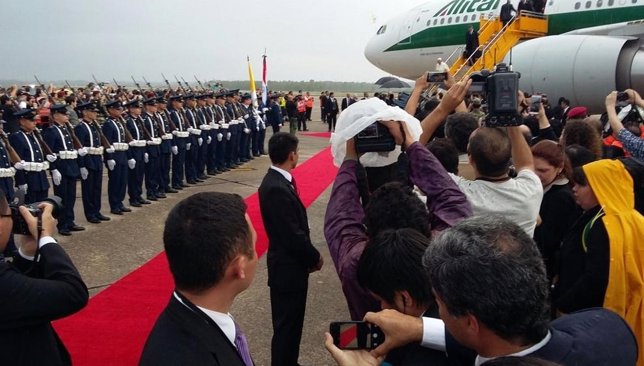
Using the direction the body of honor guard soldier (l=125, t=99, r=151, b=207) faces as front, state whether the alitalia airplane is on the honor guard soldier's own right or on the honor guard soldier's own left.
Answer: on the honor guard soldier's own left

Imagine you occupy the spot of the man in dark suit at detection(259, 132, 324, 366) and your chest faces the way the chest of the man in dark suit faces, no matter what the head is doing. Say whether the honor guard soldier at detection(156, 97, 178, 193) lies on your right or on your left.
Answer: on your left

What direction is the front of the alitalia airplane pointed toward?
to the viewer's left

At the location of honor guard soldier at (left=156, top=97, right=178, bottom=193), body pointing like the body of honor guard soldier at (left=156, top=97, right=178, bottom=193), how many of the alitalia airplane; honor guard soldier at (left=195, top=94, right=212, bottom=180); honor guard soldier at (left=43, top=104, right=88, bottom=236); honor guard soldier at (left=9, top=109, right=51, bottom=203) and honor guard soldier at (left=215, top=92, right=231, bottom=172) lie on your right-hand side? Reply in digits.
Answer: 2

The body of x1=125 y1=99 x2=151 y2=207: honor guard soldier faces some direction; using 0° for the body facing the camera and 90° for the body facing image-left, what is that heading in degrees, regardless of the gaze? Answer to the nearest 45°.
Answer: approximately 315°

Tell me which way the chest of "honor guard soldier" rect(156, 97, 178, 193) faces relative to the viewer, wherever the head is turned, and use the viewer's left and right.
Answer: facing the viewer and to the right of the viewer

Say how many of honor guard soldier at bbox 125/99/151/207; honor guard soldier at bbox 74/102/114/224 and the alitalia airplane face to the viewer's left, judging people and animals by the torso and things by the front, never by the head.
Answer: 1

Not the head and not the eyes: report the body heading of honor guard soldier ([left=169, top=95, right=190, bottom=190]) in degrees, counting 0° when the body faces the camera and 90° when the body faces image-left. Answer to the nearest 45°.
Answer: approximately 315°

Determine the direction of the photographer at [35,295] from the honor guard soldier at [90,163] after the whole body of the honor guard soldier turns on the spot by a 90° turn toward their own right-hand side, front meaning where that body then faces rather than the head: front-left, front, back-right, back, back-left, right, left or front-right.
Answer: front-left

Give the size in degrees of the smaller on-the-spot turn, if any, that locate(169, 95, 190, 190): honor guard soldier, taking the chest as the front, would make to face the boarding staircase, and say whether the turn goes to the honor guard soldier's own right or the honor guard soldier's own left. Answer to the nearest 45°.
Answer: approximately 45° to the honor guard soldier's own left

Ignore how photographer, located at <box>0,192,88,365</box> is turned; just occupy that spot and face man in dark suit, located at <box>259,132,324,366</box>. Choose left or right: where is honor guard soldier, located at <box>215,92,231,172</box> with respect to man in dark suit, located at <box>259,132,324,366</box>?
left

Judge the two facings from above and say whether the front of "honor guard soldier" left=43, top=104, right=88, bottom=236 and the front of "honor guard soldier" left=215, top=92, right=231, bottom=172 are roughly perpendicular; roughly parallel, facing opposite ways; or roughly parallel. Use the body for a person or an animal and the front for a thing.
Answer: roughly parallel
